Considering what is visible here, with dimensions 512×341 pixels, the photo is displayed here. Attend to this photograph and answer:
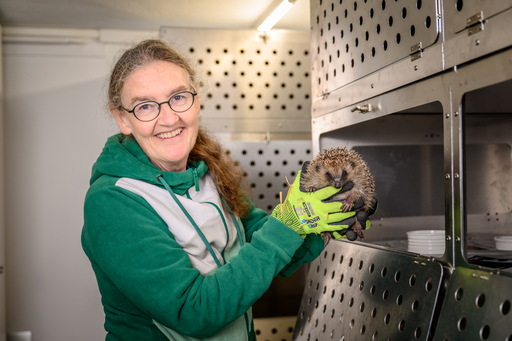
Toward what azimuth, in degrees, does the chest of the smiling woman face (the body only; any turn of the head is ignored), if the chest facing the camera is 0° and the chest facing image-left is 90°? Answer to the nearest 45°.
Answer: approximately 315°

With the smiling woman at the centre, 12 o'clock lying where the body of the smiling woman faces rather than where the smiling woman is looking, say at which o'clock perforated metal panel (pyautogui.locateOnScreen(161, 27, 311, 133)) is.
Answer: The perforated metal panel is roughly at 8 o'clock from the smiling woman.

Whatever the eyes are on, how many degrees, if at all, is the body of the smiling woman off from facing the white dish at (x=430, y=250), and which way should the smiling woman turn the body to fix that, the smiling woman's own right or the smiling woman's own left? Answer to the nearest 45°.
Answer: approximately 45° to the smiling woman's own left

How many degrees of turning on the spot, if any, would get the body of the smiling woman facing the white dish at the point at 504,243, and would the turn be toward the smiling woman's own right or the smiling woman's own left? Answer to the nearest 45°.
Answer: approximately 45° to the smiling woman's own left

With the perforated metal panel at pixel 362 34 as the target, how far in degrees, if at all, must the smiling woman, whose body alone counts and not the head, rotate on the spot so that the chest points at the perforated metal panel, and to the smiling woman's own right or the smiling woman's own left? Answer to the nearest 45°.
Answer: approximately 45° to the smiling woman's own left

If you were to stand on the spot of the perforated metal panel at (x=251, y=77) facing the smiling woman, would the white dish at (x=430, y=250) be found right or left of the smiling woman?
left

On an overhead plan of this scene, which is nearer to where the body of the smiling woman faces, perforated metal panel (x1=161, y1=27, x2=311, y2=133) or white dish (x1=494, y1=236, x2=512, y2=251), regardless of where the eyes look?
the white dish
